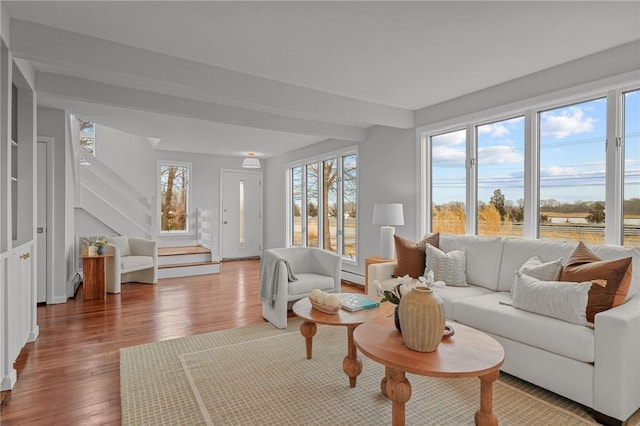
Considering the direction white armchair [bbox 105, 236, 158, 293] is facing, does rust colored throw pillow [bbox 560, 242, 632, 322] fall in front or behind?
in front

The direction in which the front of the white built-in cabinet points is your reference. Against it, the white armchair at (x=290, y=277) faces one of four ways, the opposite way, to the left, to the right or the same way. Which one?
to the right

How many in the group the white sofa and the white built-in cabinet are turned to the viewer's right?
1

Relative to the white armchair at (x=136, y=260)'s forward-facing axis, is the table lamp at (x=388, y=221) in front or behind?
in front

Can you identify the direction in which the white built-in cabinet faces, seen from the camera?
facing to the right of the viewer

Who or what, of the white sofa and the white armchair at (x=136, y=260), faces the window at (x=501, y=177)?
the white armchair

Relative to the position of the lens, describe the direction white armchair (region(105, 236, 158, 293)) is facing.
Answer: facing the viewer and to the right of the viewer

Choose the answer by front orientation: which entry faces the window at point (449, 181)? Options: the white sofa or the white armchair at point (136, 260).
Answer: the white armchair

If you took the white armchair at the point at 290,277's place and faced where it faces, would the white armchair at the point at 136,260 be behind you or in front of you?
behind

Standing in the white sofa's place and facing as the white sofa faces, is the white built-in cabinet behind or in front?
in front

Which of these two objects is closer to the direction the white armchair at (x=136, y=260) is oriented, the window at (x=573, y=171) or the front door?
the window

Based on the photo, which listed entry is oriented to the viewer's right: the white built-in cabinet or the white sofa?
the white built-in cabinet

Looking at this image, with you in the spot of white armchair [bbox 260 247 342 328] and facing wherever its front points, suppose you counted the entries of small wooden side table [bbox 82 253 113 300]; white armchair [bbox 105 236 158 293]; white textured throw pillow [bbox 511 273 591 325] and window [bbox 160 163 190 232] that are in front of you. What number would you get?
1
